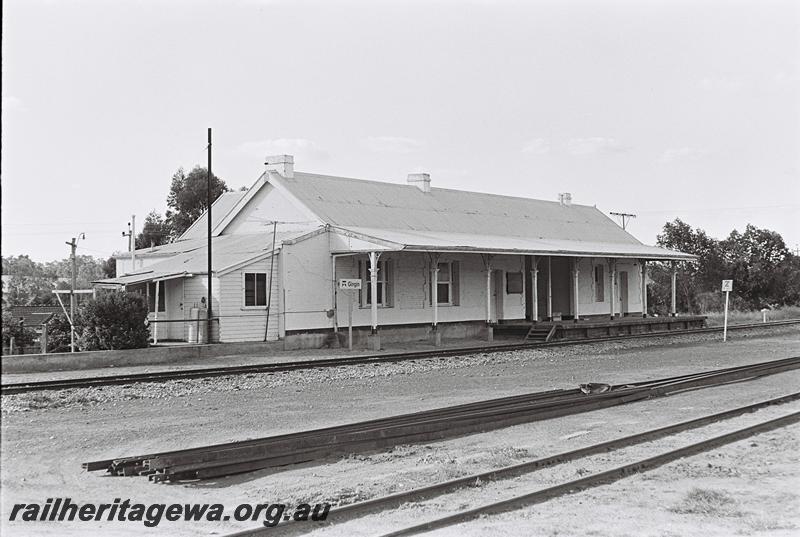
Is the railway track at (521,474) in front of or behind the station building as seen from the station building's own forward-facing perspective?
in front

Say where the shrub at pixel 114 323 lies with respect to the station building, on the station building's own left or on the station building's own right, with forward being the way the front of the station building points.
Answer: on the station building's own right

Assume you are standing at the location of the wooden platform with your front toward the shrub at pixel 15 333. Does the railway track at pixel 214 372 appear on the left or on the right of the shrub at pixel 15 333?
left

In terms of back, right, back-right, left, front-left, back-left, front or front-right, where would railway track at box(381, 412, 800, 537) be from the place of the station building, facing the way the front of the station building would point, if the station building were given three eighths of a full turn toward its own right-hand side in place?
left

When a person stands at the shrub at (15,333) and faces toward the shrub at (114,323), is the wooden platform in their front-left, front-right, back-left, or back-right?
front-left

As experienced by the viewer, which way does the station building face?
facing the viewer and to the right of the viewer
